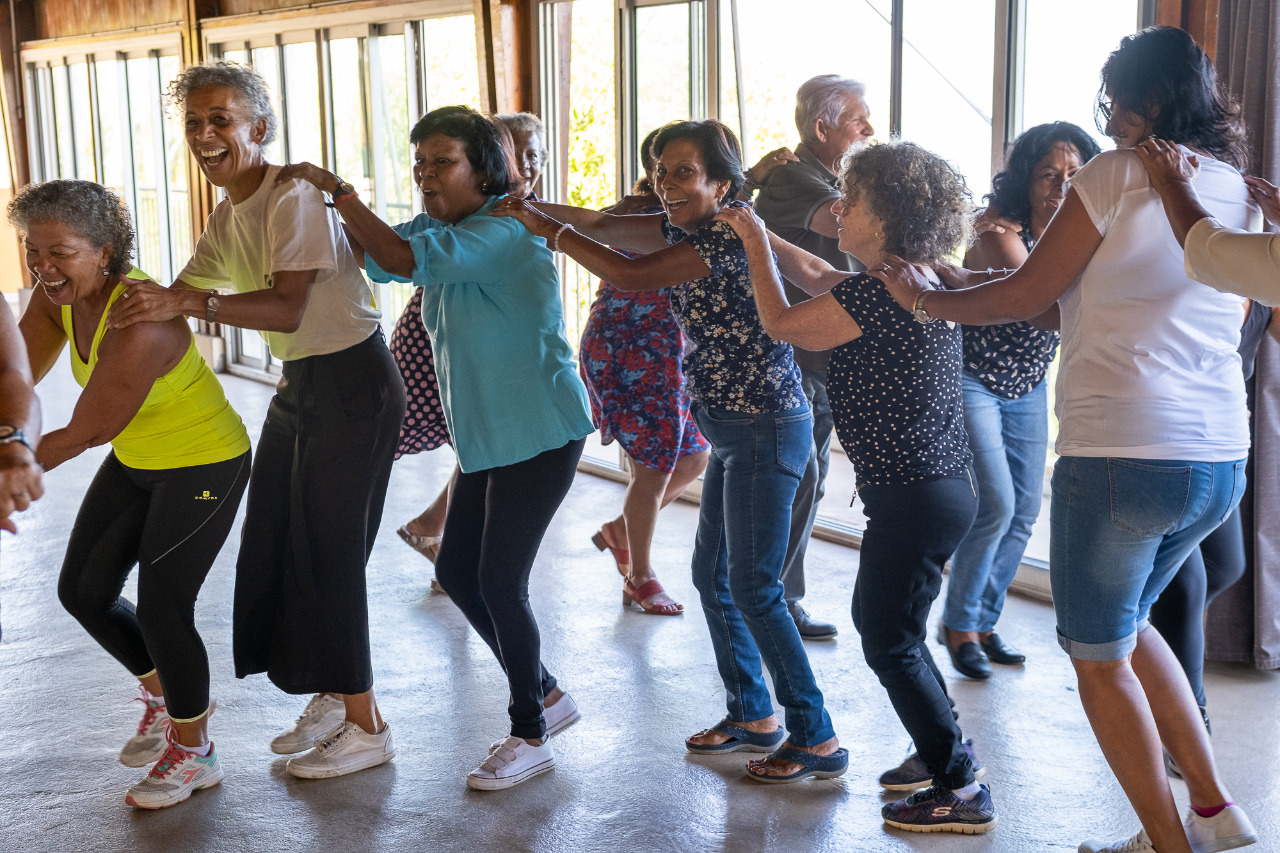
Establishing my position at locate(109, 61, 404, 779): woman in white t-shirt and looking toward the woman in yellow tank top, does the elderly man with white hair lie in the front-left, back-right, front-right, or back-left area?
back-right

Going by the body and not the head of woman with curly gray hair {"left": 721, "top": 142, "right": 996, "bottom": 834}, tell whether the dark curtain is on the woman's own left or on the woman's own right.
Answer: on the woman's own right

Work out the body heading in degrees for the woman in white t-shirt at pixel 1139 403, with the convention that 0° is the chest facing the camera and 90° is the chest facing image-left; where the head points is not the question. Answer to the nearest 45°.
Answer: approximately 135°

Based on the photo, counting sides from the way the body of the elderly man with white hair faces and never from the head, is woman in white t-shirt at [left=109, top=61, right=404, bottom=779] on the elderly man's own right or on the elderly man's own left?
on the elderly man's own right

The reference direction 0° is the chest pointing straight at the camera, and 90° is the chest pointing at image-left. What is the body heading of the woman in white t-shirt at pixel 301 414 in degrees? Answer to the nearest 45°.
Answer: approximately 45°
